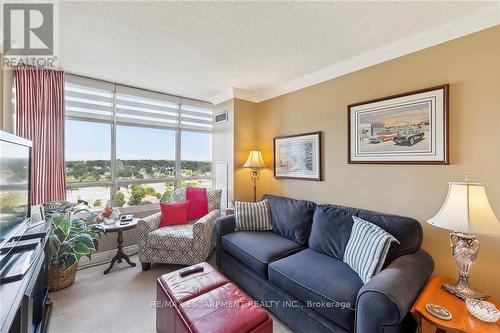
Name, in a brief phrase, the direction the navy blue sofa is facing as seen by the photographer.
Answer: facing the viewer and to the left of the viewer

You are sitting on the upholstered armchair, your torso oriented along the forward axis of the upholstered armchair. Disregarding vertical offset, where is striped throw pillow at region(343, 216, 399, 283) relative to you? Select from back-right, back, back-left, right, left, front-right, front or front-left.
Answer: left

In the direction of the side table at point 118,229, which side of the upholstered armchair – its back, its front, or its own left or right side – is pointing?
right

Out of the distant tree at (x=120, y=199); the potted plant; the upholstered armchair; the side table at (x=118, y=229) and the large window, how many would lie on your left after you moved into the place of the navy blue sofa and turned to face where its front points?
0

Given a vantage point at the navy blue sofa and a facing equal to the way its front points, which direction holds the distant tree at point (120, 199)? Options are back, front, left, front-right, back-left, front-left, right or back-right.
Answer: front-right

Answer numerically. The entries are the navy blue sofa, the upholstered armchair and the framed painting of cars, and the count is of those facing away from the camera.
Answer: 0

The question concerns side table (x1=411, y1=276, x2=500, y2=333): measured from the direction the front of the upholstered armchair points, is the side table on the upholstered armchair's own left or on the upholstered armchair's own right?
on the upholstered armchair's own left

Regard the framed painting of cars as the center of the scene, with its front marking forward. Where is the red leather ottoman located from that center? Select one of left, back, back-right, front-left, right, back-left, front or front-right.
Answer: front

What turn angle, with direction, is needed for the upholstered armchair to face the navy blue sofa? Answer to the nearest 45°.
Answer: approximately 90° to its left

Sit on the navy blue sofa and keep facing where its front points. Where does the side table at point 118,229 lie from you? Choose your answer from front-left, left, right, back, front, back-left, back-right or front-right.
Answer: front-right

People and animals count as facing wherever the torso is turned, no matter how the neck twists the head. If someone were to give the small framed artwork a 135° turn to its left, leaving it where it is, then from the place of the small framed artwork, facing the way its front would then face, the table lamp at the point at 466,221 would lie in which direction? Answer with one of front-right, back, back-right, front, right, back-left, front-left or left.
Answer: front-right

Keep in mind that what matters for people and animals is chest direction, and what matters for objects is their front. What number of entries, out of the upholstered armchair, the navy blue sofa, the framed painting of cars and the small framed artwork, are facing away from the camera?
0

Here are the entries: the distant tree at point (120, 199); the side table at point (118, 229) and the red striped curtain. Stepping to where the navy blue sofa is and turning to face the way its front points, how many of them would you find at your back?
0

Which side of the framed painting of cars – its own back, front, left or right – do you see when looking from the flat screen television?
front
